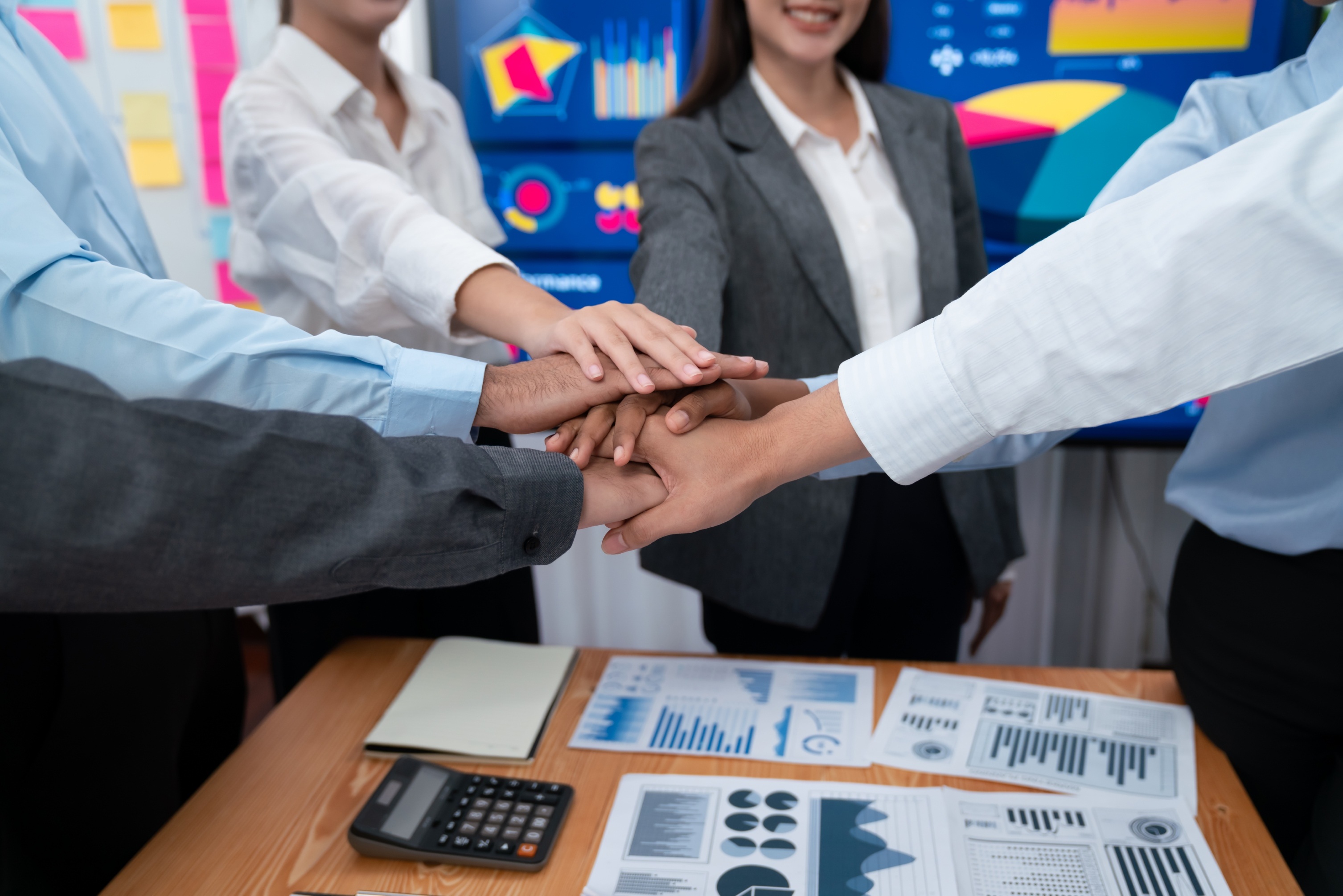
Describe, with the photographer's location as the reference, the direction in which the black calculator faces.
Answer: facing to the right of the viewer

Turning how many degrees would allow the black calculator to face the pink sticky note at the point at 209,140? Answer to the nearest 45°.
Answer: approximately 90° to its left
